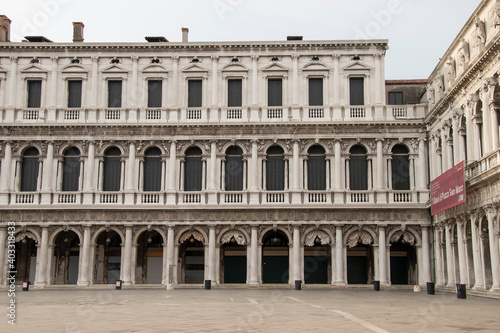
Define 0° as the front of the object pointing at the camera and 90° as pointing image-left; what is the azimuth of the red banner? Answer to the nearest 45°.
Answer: approximately 45°
